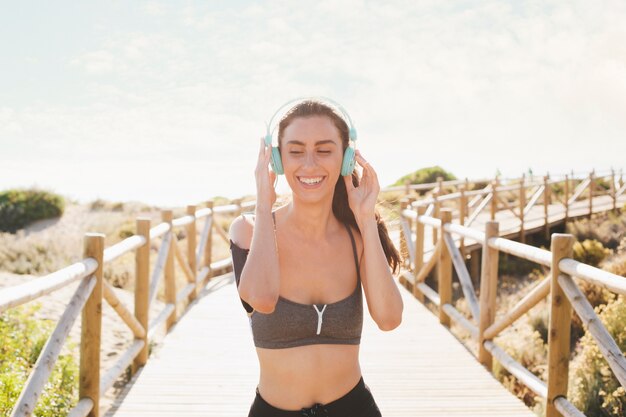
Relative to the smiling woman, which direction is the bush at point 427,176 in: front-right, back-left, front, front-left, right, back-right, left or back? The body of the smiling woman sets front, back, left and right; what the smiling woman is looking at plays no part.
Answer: back

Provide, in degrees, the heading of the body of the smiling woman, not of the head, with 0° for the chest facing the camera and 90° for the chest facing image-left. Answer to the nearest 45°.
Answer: approximately 0°

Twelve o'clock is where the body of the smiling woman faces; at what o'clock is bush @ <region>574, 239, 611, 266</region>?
The bush is roughly at 7 o'clock from the smiling woman.

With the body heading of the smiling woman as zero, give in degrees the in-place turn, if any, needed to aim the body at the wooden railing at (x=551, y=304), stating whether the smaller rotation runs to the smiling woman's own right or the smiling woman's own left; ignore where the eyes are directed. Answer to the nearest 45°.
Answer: approximately 135° to the smiling woman's own left

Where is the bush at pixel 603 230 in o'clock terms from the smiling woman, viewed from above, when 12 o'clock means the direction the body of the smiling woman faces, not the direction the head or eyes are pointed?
The bush is roughly at 7 o'clock from the smiling woman.

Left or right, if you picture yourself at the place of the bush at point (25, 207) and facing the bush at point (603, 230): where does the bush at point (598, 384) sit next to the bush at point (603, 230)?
right
